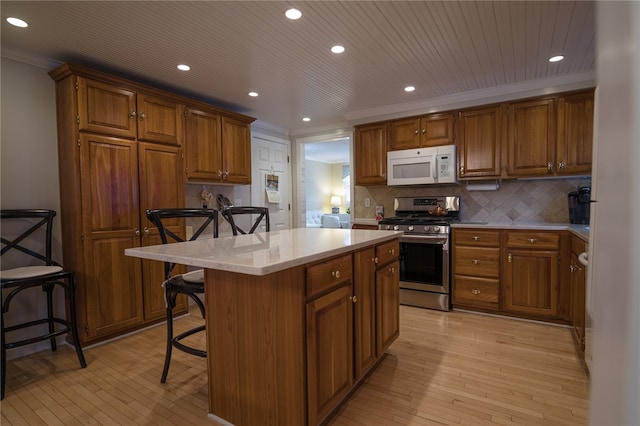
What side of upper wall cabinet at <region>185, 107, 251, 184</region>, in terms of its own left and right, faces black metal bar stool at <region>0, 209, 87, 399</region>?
right

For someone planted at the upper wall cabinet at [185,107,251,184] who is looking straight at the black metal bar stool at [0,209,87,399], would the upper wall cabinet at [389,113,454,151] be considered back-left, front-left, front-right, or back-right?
back-left

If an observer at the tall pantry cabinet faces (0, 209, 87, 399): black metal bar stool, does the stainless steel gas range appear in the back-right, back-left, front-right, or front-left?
back-left

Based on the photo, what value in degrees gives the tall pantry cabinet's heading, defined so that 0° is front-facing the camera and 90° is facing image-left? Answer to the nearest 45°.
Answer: approximately 315°

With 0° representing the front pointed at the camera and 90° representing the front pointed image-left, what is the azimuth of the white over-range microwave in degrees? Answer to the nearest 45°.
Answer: approximately 0°

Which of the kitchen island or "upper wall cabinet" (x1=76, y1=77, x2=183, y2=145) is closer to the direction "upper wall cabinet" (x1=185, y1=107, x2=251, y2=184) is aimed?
the kitchen island

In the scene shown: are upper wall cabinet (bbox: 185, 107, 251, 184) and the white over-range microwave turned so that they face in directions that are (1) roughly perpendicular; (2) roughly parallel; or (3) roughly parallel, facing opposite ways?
roughly perpendicular

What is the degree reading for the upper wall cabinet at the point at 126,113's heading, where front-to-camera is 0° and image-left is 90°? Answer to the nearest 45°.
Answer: approximately 315°

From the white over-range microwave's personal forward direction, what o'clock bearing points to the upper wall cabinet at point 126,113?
The upper wall cabinet is roughly at 2 o'clock from the white over-range microwave.

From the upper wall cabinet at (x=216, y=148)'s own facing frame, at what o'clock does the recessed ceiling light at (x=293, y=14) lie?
The recessed ceiling light is roughly at 1 o'clock from the upper wall cabinet.
